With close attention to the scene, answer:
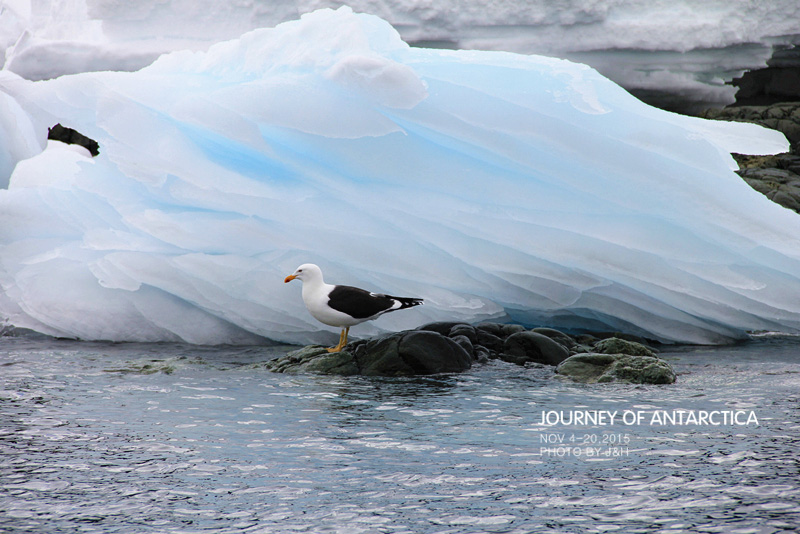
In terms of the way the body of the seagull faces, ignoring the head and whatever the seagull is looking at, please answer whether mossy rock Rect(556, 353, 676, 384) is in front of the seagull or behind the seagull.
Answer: behind

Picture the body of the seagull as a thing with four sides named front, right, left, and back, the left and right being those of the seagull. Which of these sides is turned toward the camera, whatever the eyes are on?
left

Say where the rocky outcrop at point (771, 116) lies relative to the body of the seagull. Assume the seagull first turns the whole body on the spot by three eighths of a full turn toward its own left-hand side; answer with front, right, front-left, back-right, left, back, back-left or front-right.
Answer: left

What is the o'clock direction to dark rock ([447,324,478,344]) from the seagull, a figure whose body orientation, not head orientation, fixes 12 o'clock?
The dark rock is roughly at 5 o'clock from the seagull.

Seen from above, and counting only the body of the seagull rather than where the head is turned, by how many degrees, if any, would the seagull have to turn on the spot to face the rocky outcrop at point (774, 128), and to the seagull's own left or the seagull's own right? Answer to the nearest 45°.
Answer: approximately 135° to the seagull's own right

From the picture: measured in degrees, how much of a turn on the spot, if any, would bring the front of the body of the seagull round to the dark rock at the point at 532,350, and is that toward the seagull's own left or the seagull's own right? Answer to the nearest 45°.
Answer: approximately 180°

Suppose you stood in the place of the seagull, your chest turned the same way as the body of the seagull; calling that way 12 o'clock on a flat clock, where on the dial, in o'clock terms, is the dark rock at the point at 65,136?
The dark rock is roughly at 2 o'clock from the seagull.
